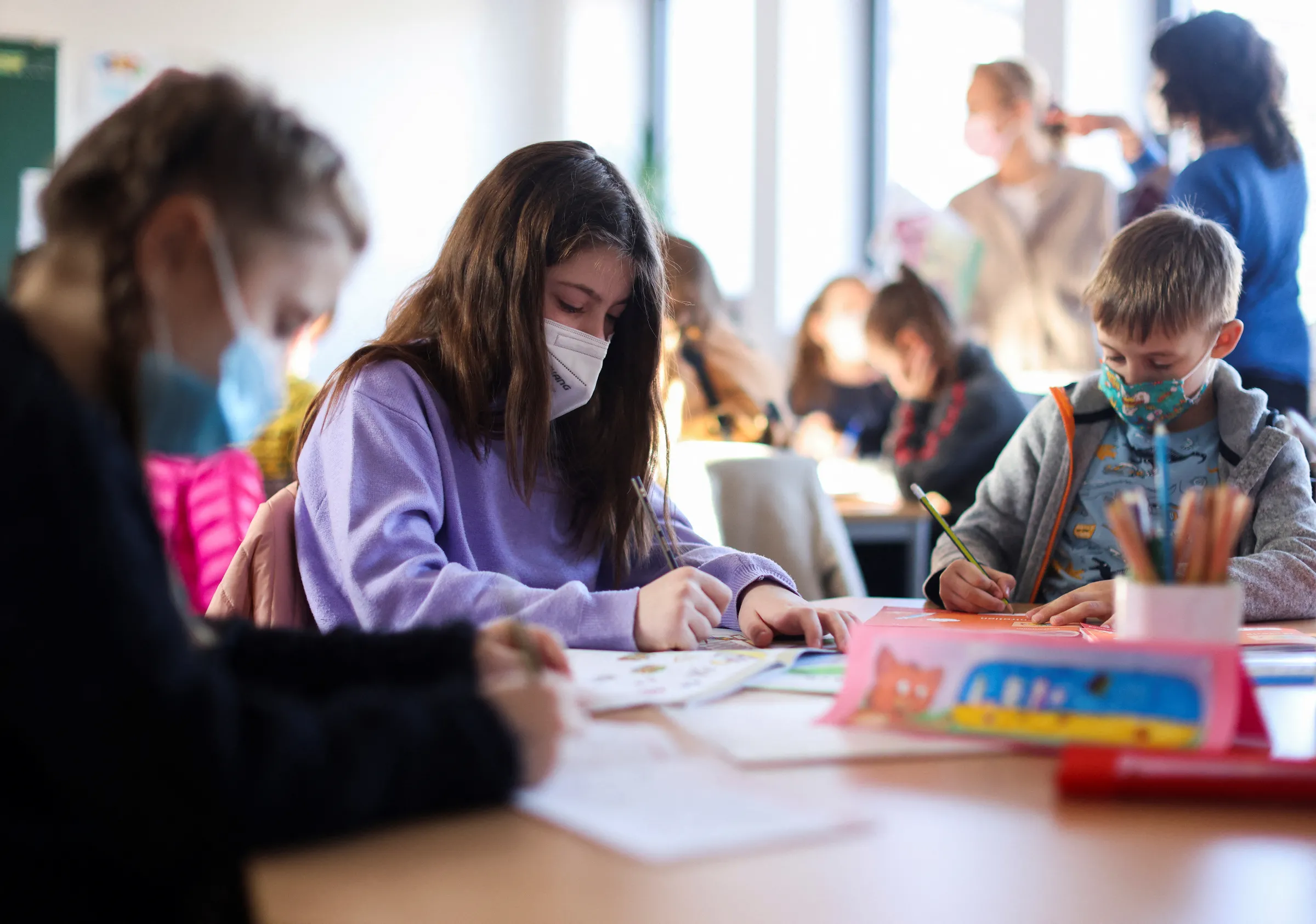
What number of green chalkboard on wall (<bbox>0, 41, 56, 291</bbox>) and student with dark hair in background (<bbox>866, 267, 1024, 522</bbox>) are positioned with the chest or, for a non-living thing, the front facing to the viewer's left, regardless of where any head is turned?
1

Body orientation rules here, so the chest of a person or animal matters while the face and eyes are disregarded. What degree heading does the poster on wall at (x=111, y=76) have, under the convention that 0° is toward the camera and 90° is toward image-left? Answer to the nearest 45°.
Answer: approximately 0°

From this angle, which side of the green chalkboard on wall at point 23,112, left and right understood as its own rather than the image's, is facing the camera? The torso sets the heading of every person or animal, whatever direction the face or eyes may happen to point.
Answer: front

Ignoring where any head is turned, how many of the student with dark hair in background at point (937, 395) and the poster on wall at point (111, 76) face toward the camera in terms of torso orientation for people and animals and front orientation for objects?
1

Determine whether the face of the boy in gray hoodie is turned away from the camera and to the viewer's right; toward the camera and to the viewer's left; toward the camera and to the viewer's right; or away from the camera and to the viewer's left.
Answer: toward the camera and to the viewer's left

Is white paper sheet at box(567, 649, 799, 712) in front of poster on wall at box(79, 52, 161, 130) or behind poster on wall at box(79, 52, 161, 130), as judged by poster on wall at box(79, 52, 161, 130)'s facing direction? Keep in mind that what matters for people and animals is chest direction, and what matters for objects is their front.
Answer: in front

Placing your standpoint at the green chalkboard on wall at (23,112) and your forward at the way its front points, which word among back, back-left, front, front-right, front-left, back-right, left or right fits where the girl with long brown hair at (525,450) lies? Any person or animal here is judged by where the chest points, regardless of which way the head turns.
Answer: front

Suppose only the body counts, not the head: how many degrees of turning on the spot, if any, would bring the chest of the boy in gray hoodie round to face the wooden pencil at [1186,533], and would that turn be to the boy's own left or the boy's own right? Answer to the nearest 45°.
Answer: approximately 45° to the boy's own left

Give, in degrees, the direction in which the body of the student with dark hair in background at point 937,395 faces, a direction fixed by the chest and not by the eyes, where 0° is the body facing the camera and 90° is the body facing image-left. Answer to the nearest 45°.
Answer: approximately 90°

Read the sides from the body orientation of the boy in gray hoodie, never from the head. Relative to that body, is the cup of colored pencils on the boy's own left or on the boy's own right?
on the boy's own left

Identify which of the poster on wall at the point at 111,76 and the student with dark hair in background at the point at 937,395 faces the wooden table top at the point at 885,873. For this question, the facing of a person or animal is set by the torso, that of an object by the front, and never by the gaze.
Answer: the poster on wall

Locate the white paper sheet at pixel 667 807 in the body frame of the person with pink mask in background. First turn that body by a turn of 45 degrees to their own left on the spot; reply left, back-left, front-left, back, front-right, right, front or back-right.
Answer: front

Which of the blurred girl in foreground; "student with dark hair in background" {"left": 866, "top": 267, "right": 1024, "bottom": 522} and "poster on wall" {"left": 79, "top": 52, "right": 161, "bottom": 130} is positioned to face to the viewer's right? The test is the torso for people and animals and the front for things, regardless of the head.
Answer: the blurred girl in foreground

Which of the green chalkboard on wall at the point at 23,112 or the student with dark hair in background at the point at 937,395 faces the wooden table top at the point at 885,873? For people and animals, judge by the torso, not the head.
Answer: the green chalkboard on wall

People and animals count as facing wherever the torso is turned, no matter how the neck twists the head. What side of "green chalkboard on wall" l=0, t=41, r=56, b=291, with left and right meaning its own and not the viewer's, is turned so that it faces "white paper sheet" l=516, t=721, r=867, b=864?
front

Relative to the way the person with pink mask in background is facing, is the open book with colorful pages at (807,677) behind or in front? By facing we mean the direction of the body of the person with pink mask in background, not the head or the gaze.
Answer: in front

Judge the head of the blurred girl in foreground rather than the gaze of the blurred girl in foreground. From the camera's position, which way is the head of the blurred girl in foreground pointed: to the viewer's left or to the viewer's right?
to the viewer's right

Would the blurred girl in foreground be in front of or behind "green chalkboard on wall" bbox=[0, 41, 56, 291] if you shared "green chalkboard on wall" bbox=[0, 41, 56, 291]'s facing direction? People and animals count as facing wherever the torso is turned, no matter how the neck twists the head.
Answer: in front

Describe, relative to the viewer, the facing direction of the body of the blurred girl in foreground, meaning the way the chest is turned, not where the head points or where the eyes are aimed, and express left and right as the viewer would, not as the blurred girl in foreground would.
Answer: facing to the right of the viewer
